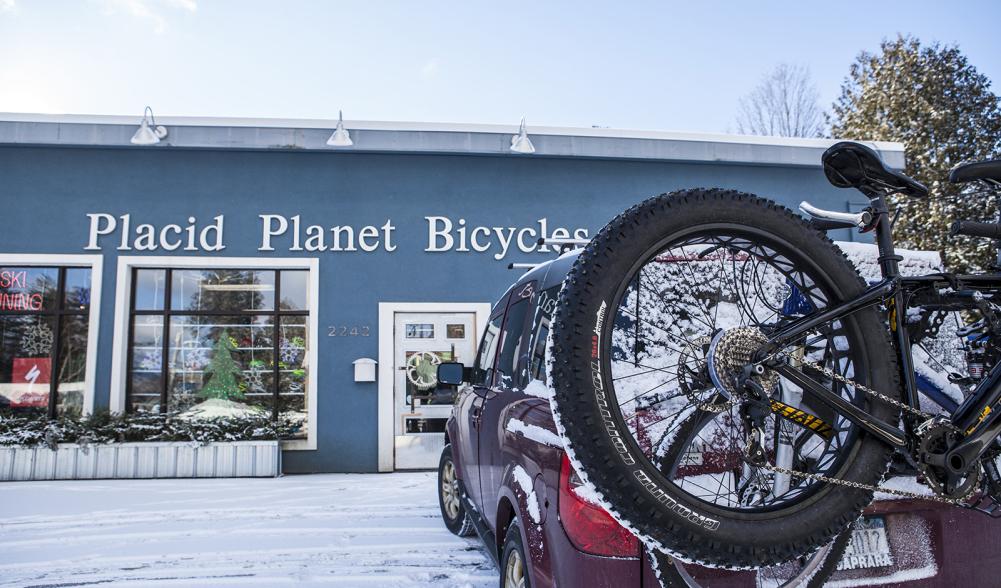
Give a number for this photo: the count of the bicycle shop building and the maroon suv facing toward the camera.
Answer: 1

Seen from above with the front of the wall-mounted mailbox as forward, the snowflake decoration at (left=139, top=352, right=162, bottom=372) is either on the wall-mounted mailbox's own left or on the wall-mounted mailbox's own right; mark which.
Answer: on the wall-mounted mailbox's own right

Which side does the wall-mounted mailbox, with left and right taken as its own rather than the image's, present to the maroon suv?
front

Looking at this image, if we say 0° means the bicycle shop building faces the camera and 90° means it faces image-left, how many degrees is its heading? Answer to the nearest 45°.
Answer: approximately 0°

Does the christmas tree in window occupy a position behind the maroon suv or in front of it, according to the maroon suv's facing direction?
in front

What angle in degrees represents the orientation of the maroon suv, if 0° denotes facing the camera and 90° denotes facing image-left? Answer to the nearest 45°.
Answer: approximately 135°

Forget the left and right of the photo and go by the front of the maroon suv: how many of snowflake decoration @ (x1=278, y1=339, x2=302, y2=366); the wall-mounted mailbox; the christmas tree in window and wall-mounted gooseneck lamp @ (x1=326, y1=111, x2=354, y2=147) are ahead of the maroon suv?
4

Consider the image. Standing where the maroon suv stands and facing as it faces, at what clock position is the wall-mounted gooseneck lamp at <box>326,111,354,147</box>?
The wall-mounted gooseneck lamp is roughly at 12 o'clock from the maroon suv.

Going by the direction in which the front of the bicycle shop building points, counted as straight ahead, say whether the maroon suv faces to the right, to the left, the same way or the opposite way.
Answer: the opposite way

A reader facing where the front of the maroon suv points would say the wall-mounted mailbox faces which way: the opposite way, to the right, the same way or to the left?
the opposite way

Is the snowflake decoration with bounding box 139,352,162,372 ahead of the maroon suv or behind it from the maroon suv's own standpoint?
ahead
